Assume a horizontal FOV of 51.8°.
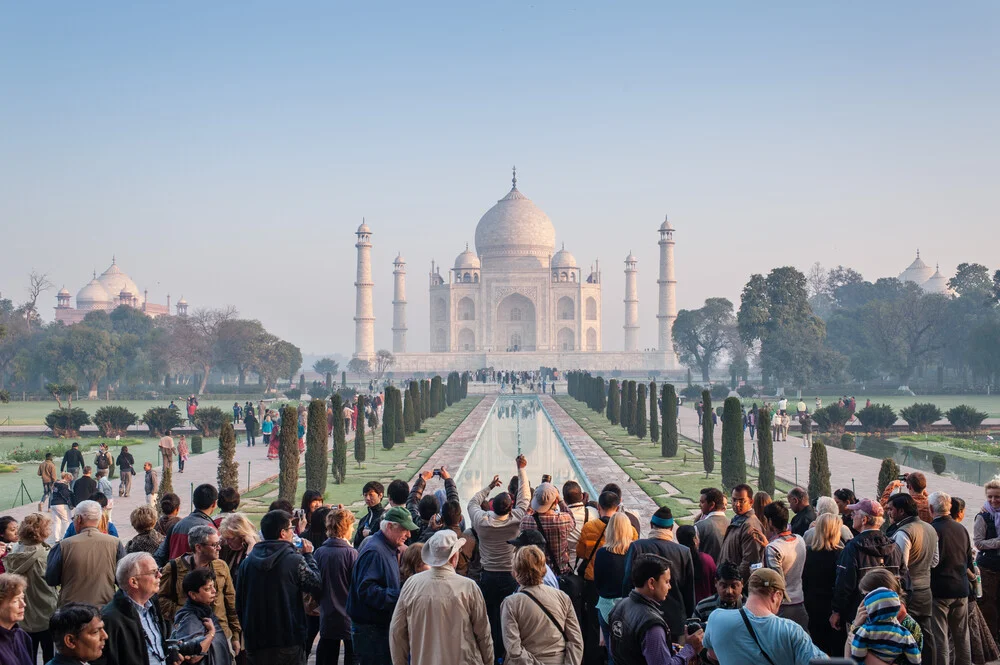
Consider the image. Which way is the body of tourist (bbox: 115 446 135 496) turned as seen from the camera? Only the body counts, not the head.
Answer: away from the camera

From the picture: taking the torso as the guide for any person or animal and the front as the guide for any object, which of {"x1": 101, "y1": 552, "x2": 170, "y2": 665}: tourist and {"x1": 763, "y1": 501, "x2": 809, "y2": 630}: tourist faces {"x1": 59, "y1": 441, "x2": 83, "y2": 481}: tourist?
{"x1": 763, "y1": 501, "x2": 809, "y2": 630}: tourist

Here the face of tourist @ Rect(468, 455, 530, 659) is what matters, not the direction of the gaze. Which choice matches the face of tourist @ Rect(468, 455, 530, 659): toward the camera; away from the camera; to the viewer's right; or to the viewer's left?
away from the camera

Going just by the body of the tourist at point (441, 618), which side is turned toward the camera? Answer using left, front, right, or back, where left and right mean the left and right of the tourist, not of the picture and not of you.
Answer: back

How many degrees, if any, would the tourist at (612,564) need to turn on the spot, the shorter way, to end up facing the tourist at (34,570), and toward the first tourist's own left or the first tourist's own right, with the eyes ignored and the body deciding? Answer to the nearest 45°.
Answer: approximately 90° to the first tourist's own left

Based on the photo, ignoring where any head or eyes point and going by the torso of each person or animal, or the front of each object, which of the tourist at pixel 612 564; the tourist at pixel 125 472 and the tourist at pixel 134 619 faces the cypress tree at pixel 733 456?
the tourist at pixel 612 564

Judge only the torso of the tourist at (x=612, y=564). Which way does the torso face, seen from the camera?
away from the camera

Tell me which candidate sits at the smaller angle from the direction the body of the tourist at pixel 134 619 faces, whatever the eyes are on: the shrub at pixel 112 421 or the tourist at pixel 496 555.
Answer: the tourist

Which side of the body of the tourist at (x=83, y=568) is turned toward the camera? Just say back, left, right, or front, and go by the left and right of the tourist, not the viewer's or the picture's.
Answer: back

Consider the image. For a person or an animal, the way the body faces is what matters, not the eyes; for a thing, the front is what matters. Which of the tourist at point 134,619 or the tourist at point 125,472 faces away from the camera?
the tourist at point 125,472

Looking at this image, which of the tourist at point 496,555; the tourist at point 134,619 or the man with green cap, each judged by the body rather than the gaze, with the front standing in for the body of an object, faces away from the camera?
the tourist at point 496,555

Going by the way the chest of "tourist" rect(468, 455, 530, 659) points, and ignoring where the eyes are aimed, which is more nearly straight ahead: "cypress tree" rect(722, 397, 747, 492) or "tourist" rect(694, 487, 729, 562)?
the cypress tree

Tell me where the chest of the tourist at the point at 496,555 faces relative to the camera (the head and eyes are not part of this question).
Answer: away from the camera
